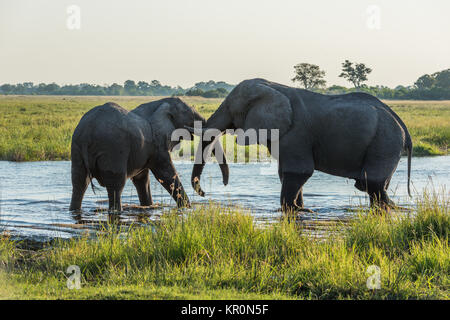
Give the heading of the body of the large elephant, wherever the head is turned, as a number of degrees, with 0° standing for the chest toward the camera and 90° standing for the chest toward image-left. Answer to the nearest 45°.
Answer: approximately 90°

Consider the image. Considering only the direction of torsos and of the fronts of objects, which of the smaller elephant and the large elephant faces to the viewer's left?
the large elephant

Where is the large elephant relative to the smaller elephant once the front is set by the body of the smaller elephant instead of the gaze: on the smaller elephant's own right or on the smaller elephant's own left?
on the smaller elephant's own right

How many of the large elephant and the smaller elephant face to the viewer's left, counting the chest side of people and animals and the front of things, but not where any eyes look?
1

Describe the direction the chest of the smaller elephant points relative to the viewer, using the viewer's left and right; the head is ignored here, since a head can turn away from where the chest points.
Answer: facing away from the viewer and to the right of the viewer

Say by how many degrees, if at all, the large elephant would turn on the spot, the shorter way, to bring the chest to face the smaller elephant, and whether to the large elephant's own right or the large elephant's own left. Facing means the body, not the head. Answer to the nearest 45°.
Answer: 0° — it already faces it
